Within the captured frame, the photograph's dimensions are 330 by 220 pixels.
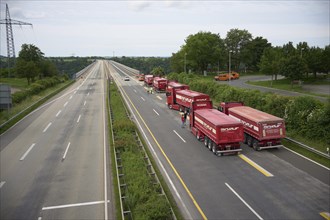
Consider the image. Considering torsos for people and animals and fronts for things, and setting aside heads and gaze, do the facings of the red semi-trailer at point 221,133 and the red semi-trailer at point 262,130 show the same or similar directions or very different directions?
same or similar directions

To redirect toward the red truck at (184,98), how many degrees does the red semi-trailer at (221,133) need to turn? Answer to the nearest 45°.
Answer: approximately 45° to its right

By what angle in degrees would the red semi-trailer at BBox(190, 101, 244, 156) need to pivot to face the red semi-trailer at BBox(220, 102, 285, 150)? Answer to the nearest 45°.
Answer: approximately 135° to its right

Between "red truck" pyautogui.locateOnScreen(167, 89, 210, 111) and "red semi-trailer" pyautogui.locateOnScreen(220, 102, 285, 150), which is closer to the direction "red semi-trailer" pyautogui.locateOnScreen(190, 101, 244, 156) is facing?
the red truck

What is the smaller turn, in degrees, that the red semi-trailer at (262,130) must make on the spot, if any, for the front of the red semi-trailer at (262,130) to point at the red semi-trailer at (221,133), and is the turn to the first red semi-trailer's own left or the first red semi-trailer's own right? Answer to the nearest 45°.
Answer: approximately 90° to the first red semi-trailer's own left

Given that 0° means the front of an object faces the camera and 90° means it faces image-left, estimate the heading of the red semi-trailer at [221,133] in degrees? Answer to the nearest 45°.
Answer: approximately 135°

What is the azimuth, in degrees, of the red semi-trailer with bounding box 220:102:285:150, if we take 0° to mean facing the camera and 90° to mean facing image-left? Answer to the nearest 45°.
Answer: approximately 135°

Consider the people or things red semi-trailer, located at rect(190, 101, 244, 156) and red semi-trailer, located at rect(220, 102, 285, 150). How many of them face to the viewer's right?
0

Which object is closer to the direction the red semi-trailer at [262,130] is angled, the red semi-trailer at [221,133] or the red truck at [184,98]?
the red truck

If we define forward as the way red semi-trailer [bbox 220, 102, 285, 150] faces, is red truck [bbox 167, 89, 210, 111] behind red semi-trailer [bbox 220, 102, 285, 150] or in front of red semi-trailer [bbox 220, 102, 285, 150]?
in front
